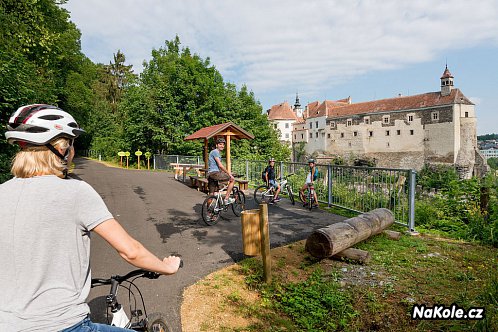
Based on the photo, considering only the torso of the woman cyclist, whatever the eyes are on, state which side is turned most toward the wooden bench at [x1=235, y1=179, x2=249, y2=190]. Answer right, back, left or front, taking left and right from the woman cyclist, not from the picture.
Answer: front

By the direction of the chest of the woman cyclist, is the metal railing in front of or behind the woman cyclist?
in front

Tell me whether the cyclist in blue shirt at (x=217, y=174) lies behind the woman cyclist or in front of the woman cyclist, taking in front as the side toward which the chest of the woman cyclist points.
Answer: in front

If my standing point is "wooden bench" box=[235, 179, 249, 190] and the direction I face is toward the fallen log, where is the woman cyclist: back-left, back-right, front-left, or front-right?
front-right

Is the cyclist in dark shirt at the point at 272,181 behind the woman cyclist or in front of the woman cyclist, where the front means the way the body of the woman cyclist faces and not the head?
in front

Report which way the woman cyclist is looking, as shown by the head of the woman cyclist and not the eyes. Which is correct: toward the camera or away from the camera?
away from the camera

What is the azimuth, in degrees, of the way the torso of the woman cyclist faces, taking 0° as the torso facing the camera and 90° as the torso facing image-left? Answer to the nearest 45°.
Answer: approximately 225°

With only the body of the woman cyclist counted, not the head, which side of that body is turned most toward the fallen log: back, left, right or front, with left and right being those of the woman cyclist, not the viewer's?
front
